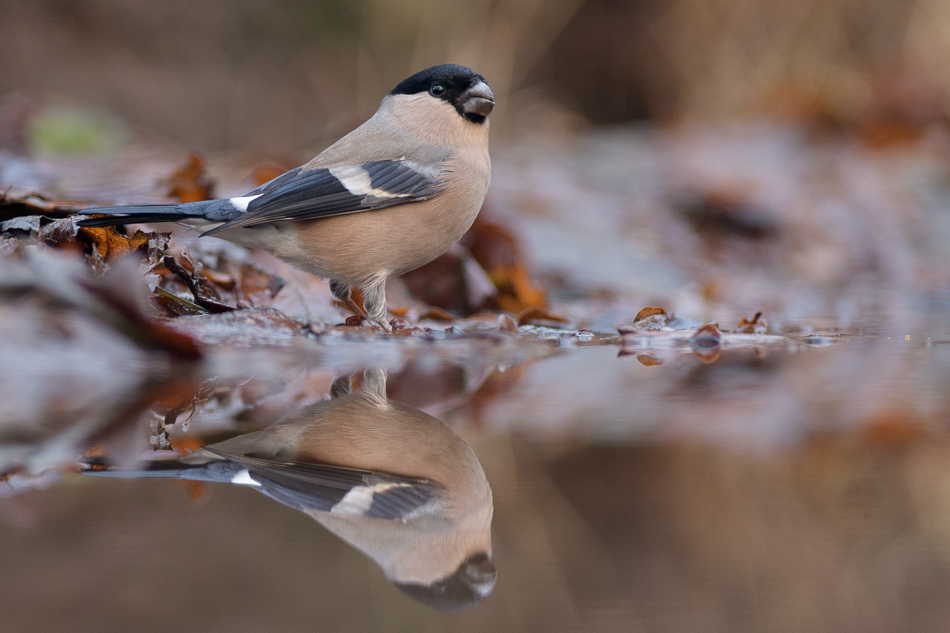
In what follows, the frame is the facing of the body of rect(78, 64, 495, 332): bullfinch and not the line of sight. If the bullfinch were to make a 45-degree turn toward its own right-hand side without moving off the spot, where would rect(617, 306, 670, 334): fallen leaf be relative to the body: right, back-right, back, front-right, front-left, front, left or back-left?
front-left

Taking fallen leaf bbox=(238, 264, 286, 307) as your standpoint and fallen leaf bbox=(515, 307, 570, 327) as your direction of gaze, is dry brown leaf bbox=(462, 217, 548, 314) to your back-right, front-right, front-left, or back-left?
front-left

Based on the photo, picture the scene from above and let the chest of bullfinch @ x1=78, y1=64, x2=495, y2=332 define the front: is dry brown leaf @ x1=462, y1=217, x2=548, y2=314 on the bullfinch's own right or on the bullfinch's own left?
on the bullfinch's own left

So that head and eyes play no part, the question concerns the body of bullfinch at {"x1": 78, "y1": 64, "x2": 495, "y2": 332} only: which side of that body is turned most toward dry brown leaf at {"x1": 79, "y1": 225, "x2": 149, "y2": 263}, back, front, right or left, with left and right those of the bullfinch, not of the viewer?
back

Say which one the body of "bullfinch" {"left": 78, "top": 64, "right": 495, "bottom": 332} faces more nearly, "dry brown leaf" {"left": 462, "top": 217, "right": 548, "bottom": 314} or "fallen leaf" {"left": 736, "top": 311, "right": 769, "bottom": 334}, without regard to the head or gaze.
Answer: the fallen leaf

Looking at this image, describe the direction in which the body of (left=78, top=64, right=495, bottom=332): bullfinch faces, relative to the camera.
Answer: to the viewer's right

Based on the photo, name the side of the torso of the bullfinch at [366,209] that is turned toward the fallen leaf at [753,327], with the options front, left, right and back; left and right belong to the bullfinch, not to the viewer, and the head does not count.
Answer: front

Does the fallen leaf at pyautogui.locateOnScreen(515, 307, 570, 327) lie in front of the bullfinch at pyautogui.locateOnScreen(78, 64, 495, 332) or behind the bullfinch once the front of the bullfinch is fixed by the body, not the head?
in front
